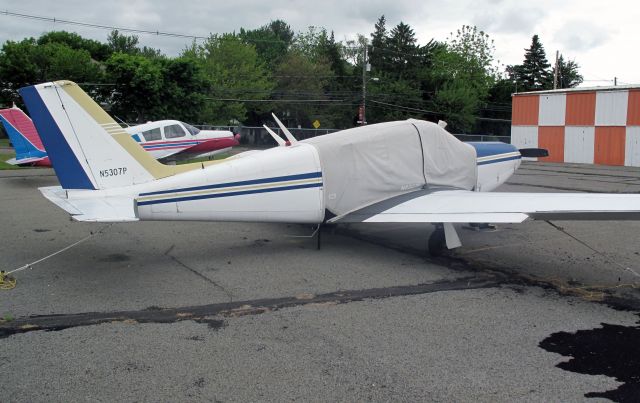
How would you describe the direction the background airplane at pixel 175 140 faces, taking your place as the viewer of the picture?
facing to the right of the viewer

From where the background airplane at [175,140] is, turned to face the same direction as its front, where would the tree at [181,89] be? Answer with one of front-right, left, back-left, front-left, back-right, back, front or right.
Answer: left

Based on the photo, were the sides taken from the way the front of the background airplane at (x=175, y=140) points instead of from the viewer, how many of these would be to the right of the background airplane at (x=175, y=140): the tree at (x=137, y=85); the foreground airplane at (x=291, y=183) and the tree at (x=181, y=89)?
1

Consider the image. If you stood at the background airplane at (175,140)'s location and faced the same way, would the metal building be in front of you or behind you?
in front

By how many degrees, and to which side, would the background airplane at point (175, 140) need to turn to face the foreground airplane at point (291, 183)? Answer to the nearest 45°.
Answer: approximately 90° to its right

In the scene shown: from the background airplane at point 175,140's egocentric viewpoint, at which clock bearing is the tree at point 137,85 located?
The tree is roughly at 9 o'clock from the background airplane.

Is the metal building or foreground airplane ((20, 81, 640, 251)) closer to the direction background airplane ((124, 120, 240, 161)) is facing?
the metal building
